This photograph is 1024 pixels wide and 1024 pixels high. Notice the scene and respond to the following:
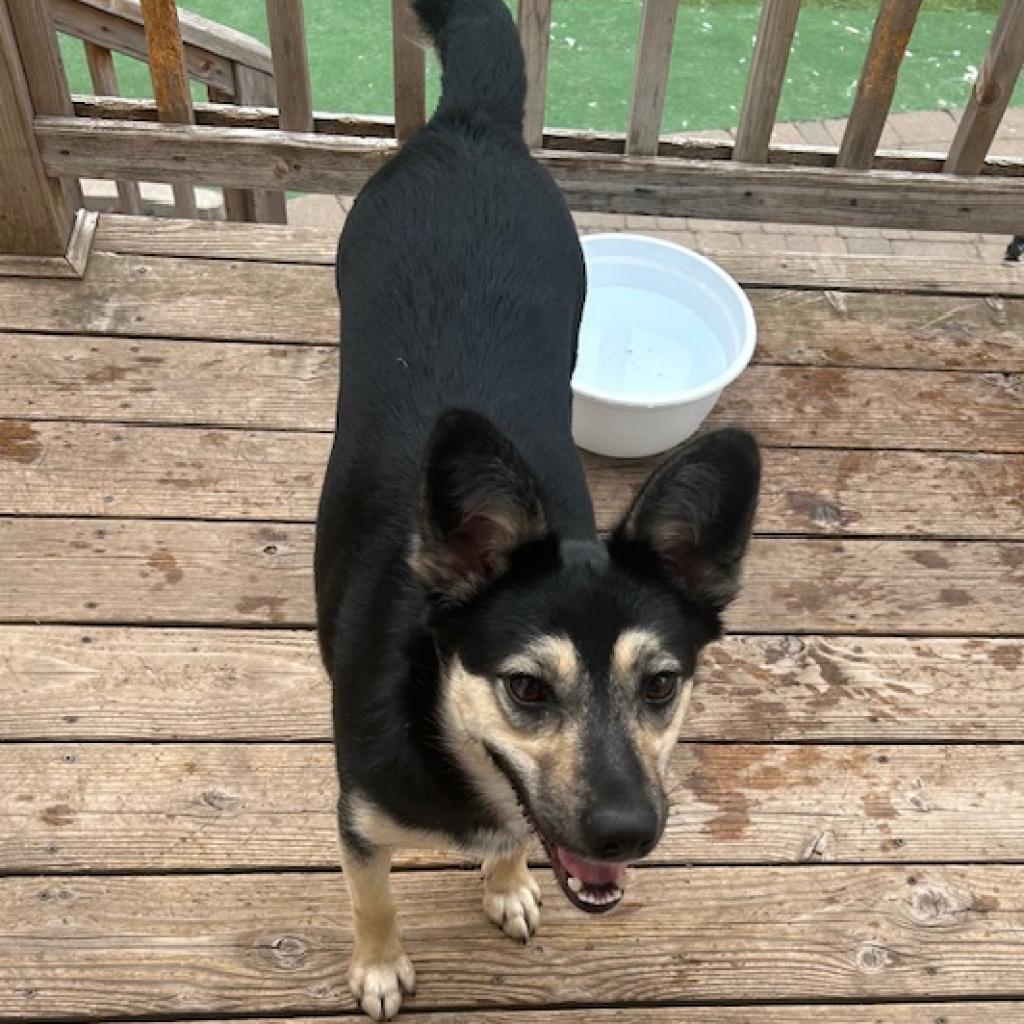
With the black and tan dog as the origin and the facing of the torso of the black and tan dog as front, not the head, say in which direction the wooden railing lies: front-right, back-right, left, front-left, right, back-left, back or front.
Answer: back

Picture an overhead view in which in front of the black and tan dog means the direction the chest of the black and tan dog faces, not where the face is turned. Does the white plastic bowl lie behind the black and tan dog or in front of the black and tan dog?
behind

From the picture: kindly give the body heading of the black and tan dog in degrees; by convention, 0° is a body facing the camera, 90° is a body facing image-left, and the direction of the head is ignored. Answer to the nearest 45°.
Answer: approximately 0°
